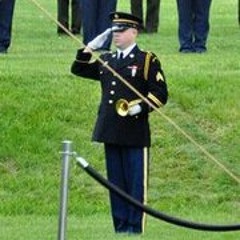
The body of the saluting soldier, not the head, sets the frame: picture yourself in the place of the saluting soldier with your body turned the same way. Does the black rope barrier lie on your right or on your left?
on your left

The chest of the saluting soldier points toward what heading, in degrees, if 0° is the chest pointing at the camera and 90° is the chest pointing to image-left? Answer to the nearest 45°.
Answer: approximately 45°
